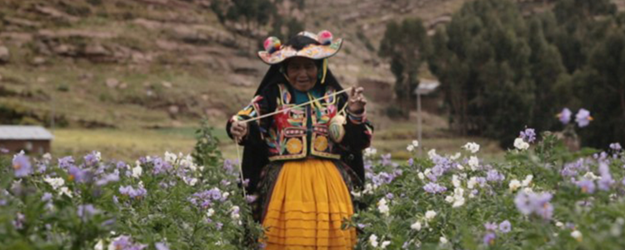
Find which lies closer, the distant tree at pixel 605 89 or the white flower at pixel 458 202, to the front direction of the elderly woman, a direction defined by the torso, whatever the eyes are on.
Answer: the white flower

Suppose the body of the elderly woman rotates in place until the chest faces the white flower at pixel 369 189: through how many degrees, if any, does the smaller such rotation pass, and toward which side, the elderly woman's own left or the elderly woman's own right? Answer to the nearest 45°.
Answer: approximately 90° to the elderly woman's own left

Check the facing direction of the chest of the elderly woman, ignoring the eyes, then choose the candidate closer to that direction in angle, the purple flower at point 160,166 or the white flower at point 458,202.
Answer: the white flower

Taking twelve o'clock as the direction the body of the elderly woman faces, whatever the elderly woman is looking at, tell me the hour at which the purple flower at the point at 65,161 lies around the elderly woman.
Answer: The purple flower is roughly at 3 o'clock from the elderly woman.

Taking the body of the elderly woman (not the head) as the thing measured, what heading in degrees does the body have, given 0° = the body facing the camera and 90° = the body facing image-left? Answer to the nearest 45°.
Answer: approximately 0°
